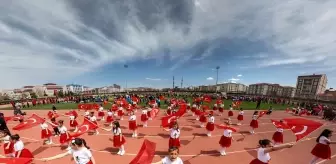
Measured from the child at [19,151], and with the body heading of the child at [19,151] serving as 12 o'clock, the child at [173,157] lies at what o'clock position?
the child at [173,157] is roughly at 8 o'clock from the child at [19,151].

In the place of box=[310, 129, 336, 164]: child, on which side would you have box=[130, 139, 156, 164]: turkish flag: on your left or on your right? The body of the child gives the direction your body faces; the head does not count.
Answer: on your right

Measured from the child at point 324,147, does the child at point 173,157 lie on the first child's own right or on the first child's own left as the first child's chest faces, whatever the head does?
on the first child's own right

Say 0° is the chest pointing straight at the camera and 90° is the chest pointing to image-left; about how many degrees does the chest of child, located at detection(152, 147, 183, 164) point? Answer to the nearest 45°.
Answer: approximately 0°

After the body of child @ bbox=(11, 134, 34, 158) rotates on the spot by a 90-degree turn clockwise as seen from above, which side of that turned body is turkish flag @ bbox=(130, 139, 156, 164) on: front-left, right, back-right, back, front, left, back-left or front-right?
back-right

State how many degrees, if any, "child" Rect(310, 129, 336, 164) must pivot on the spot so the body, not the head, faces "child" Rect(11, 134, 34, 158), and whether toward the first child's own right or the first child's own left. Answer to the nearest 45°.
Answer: approximately 135° to the first child's own right
